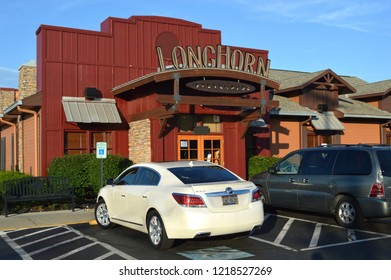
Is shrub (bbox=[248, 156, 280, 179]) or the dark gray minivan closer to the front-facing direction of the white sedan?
the shrub

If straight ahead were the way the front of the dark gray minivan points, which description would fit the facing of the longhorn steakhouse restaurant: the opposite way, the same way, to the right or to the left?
the opposite way

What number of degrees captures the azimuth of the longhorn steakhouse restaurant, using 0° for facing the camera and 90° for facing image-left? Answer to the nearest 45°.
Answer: approximately 315°

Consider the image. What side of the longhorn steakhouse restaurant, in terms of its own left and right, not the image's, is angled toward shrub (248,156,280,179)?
front

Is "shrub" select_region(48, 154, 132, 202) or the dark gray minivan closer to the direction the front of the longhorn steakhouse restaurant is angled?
the dark gray minivan

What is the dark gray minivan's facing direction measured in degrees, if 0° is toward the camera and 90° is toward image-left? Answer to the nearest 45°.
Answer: approximately 135°

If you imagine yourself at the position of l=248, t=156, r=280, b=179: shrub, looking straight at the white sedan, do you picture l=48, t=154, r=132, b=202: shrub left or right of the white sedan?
right

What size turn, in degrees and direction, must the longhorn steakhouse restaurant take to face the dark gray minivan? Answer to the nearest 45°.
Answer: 0° — it already faces it

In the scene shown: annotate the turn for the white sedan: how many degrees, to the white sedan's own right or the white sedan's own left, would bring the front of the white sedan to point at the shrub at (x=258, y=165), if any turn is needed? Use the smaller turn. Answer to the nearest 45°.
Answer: approximately 45° to the white sedan's own right

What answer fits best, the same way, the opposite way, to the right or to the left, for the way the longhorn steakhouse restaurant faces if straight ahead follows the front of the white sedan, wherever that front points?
the opposite way

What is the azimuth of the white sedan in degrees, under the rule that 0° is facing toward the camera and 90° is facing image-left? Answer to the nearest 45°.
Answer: approximately 135°

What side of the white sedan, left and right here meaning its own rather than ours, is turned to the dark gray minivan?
right
